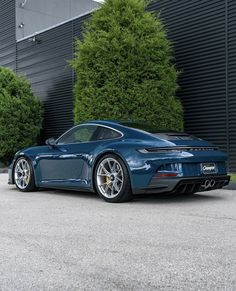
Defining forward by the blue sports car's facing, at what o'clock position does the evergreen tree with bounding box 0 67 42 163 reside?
The evergreen tree is roughly at 1 o'clock from the blue sports car.

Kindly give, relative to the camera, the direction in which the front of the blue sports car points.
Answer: facing away from the viewer and to the left of the viewer

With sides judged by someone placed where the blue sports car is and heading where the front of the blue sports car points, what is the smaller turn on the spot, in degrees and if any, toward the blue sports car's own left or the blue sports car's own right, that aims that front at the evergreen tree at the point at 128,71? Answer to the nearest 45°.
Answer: approximately 45° to the blue sports car's own right
